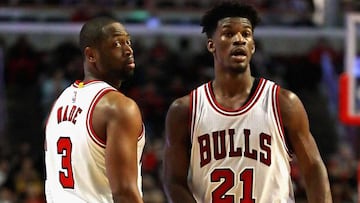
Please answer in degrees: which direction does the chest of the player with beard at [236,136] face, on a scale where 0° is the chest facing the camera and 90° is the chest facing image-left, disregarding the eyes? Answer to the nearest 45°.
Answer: approximately 0°

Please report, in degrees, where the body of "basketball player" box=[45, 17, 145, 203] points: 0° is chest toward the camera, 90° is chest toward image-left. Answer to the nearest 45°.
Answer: approximately 225°

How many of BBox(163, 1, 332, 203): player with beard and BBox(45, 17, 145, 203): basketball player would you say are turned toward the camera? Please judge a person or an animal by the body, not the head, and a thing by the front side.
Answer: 1

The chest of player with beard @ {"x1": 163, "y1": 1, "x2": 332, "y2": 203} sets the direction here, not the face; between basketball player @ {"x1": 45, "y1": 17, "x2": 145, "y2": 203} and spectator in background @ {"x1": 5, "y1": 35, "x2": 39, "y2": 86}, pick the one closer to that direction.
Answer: the basketball player

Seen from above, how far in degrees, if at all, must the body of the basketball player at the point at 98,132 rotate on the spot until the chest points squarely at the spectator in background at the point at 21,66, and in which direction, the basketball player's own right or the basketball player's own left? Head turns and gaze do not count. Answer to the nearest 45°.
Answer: approximately 45° to the basketball player's own left

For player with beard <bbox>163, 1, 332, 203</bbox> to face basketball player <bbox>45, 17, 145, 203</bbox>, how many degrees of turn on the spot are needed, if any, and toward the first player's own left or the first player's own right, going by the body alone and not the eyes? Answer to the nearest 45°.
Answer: approximately 45° to the first player's own right
